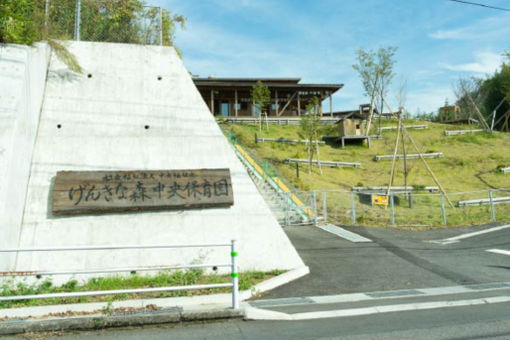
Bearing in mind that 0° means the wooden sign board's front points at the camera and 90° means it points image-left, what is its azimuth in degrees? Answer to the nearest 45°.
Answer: approximately 0°

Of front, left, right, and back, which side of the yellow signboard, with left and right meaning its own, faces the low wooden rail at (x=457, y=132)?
back

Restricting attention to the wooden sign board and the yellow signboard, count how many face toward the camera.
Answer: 2

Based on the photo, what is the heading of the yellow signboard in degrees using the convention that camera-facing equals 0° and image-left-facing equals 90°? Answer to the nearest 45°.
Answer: approximately 0°

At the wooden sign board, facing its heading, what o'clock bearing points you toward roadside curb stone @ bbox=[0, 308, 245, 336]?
The roadside curb stone is roughly at 12 o'clock from the wooden sign board.

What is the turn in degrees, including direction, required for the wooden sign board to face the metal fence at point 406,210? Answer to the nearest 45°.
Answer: approximately 135° to its left

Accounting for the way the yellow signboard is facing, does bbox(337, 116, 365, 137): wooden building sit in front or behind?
behind

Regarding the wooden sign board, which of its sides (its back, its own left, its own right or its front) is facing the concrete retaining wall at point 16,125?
right
